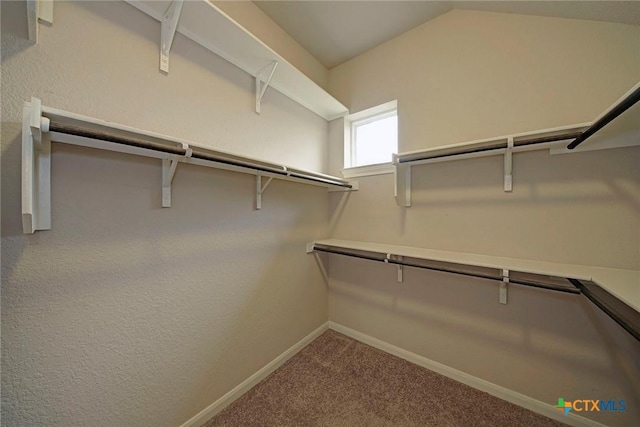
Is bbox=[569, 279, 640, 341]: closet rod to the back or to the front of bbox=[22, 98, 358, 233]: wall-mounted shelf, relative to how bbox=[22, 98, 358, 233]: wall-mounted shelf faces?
to the front

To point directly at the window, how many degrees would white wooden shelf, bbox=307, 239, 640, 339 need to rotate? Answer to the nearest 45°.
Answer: approximately 45° to its right

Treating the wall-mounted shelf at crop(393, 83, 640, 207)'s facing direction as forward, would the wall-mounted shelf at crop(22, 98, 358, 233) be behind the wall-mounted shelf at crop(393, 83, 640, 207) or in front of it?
in front

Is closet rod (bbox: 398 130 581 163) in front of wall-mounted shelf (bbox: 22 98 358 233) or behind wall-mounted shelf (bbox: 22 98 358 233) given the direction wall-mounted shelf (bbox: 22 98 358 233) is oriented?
in front

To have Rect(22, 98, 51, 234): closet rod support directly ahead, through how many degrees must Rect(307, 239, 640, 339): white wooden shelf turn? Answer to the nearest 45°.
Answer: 0° — it already faces it

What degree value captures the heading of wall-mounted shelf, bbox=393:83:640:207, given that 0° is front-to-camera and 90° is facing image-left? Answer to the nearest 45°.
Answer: approximately 45°

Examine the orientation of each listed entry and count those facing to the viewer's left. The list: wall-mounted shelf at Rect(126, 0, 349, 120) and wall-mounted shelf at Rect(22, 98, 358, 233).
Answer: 0

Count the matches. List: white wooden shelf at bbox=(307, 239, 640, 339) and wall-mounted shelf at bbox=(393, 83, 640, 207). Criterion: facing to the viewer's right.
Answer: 0

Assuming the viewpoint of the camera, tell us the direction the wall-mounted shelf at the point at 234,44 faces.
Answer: facing the viewer and to the right of the viewer
